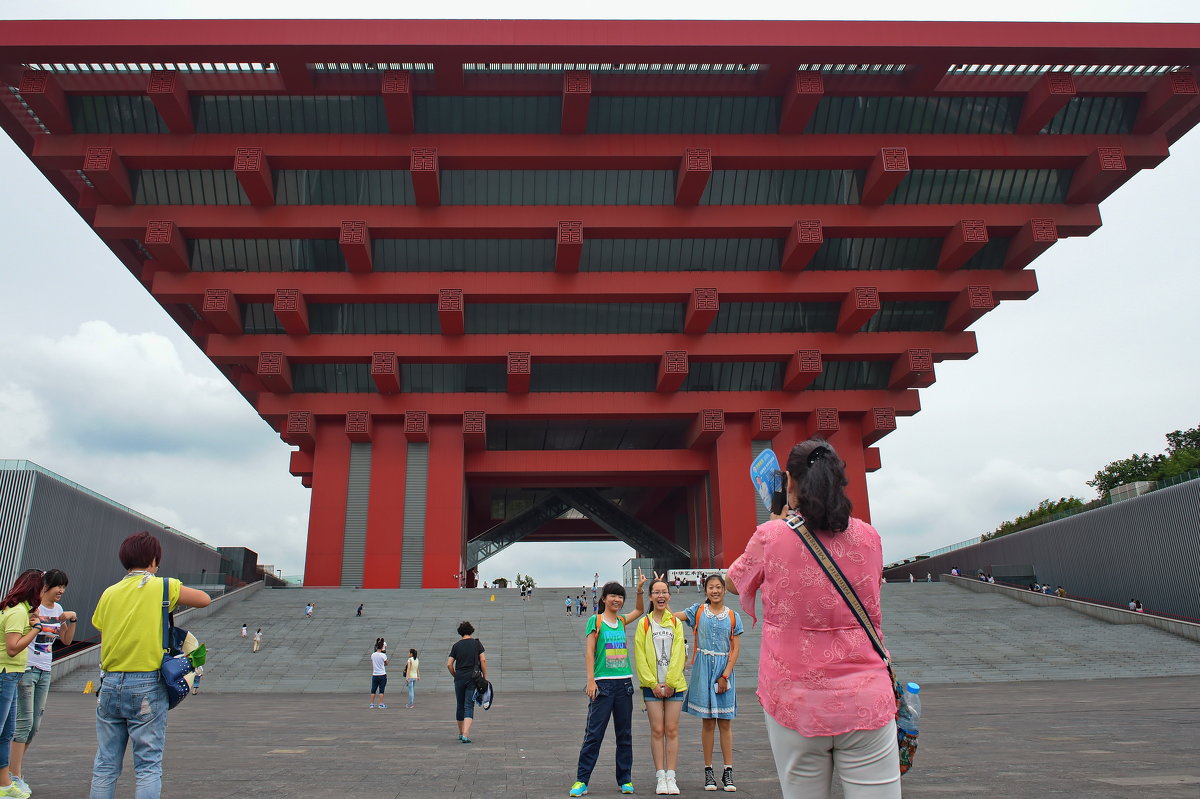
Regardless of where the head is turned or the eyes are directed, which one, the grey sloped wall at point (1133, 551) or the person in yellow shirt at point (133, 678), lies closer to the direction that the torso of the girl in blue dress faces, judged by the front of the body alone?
the person in yellow shirt

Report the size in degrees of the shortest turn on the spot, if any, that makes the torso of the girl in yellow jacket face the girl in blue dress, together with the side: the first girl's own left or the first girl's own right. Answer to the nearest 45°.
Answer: approximately 135° to the first girl's own left

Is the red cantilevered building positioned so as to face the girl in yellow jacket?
yes

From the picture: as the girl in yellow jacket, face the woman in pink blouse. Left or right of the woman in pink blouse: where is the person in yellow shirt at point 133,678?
right
